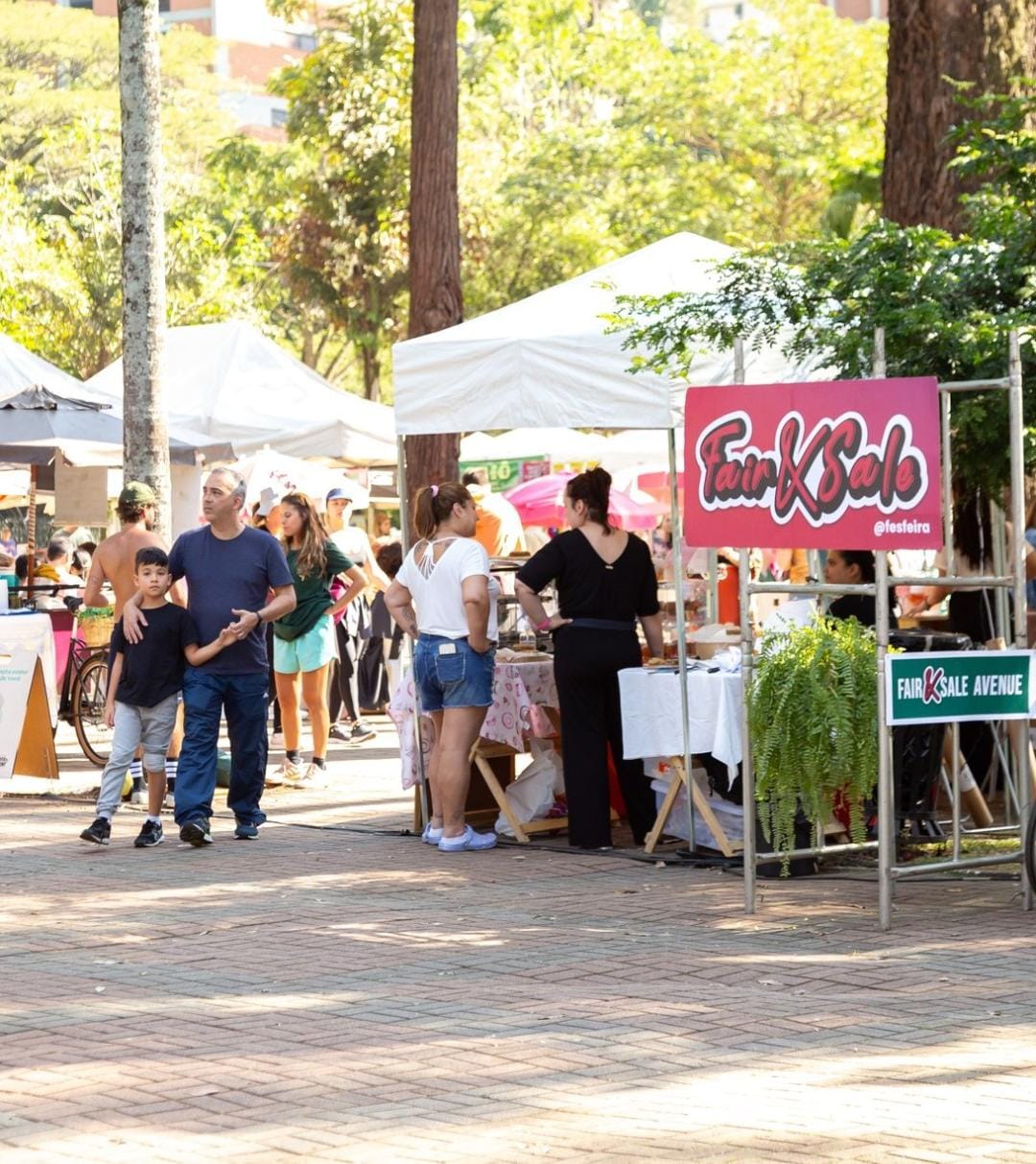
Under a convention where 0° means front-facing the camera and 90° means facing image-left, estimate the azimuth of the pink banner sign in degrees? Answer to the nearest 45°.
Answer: approximately 0°

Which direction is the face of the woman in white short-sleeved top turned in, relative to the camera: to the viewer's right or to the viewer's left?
to the viewer's right

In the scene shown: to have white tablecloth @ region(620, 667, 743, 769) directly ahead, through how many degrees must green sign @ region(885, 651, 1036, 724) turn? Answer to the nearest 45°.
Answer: approximately 135° to its right

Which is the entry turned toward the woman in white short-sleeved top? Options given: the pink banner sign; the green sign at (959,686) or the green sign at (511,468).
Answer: the green sign at (511,468)

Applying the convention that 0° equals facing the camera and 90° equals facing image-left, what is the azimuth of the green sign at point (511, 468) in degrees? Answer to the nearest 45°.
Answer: approximately 0°

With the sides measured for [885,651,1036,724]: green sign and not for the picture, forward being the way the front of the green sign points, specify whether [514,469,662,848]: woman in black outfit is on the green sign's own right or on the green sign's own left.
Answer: on the green sign's own right

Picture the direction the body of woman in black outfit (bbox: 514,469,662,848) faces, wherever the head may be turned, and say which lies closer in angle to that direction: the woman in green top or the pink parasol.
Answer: the pink parasol

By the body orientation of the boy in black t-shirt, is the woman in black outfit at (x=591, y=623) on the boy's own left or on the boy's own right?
on the boy's own left
